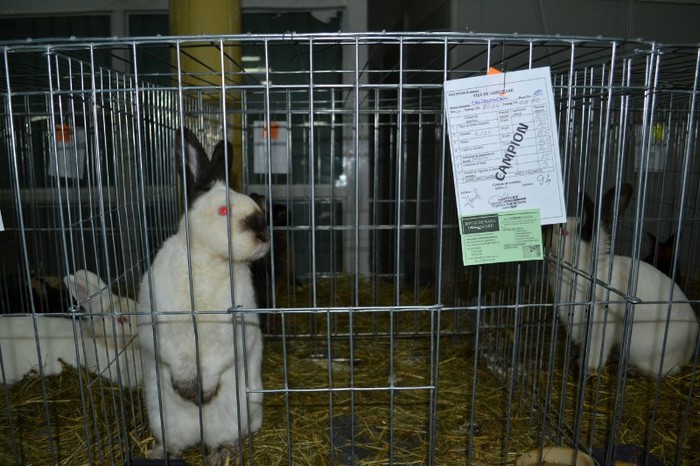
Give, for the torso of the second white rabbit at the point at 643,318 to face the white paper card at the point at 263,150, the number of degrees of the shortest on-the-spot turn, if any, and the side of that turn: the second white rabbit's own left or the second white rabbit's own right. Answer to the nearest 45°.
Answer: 0° — it already faces it

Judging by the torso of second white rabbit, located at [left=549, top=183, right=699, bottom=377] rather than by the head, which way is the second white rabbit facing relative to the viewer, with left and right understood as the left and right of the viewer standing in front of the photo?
facing to the left of the viewer

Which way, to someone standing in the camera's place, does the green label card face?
facing the viewer

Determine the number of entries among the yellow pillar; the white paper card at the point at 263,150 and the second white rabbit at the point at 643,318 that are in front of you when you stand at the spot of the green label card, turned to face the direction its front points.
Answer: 0

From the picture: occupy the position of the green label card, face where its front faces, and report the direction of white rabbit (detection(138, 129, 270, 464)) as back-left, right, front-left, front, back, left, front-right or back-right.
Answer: right

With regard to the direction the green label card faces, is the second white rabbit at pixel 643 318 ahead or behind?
behind

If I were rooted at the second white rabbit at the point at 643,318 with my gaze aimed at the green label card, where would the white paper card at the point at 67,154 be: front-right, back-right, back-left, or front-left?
front-right

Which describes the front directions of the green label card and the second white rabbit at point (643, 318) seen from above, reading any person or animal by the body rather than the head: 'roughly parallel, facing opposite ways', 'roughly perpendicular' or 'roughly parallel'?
roughly perpendicular

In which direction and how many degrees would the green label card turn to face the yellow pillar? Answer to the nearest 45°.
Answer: approximately 135° to its right

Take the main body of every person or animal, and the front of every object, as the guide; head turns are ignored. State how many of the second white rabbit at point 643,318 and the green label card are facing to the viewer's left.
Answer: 1

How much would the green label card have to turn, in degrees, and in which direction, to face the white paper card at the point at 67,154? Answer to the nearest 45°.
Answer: approximately 90° to its right

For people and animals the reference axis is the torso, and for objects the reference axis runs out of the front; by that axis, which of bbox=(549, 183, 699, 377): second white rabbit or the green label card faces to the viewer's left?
the second white rabbit

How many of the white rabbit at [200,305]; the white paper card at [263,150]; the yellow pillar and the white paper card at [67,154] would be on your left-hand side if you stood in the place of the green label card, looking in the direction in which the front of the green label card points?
0
